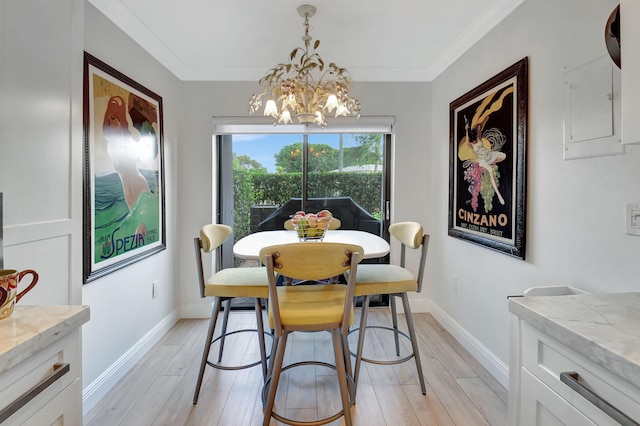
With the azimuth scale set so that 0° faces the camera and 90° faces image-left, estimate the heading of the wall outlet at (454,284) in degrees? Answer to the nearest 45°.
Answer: approximately 45°

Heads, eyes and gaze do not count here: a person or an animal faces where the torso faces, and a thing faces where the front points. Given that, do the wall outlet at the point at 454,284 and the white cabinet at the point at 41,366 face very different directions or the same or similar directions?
very different directions

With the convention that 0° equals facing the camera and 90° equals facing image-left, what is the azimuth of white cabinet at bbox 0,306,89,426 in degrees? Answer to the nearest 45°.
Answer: approximately 270°

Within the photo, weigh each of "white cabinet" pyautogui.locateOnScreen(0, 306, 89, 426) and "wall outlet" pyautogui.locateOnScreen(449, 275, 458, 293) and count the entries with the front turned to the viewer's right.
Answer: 1

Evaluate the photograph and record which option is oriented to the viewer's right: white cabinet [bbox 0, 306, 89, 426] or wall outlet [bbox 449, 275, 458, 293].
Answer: the white cabinet

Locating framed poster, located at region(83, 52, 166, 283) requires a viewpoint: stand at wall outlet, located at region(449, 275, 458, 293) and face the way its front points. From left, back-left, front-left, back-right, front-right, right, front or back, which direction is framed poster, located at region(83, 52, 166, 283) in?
front

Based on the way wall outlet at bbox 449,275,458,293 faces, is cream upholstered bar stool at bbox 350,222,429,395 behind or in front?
in front
